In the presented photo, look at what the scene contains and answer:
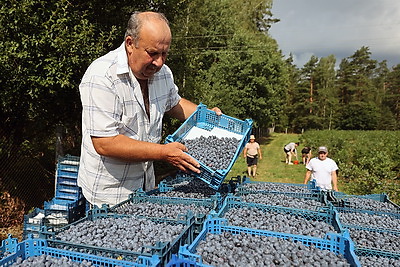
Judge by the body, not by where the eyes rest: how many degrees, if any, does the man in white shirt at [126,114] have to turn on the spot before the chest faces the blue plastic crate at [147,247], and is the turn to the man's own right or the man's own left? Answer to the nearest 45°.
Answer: approximately 45° to the man's own right

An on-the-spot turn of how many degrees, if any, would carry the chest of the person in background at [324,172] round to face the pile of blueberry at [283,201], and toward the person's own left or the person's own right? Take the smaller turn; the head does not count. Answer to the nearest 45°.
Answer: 0° — they already face it

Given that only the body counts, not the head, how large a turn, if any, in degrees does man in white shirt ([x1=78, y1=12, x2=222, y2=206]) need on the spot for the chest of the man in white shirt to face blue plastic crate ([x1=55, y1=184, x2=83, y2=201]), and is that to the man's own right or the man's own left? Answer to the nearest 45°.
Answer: approximately 180°

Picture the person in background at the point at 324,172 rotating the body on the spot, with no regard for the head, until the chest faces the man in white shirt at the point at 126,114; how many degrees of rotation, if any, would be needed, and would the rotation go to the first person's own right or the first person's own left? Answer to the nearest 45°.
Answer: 0° — they already face them

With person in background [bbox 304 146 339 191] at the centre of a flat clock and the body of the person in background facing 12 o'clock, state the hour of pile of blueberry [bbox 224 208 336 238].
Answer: The pile of blueberry is roughly at 12 o'clock from the person in background.

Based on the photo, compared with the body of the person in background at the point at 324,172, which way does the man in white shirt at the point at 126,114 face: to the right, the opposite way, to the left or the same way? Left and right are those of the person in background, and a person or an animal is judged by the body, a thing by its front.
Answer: to the left

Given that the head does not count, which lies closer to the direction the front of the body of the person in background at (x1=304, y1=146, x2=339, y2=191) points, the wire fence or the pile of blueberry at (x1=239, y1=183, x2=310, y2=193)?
the pile of blueberry

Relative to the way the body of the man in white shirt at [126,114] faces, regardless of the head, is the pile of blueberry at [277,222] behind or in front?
in front

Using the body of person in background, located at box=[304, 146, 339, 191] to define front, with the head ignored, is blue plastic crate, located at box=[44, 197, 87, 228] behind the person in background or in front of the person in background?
in front

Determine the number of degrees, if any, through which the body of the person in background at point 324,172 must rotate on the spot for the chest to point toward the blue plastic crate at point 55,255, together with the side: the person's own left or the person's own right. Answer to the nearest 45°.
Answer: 0° — they already face it

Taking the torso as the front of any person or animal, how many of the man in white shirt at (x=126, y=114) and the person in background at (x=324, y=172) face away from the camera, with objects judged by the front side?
0

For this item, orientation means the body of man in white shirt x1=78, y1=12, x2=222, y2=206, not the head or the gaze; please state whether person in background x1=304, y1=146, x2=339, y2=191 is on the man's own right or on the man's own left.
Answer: on the man's own left

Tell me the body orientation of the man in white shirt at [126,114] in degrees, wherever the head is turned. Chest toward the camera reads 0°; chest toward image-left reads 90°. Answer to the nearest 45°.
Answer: approximately 315°
